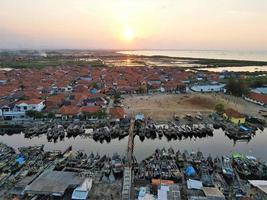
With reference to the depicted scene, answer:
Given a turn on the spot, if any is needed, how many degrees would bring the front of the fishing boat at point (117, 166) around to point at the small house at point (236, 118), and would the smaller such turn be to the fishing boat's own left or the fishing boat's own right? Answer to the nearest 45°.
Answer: approximately 45° to the fishing boat's own right

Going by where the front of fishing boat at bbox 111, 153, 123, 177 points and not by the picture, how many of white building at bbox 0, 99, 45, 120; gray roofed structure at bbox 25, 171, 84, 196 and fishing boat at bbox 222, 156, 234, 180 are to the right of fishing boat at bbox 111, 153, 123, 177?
1

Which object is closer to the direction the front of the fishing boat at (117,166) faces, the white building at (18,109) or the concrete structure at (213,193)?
the white building

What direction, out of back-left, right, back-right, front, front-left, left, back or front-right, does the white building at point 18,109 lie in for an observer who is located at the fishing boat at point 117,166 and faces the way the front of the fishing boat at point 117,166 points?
front-left

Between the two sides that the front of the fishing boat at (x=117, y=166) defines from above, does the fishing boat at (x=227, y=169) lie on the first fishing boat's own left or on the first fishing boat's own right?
on the first fishing boat's own right

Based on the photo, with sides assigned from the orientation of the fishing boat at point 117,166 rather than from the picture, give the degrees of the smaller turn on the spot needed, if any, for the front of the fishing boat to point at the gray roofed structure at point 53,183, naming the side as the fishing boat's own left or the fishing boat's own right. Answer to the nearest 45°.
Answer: approximately 135° to the fishing boat's own left

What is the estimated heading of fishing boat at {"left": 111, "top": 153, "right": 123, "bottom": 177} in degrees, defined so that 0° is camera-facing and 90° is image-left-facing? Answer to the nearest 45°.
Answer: approximately 180°

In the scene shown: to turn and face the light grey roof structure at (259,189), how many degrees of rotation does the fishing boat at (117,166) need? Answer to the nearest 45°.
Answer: approximately 90° to its right

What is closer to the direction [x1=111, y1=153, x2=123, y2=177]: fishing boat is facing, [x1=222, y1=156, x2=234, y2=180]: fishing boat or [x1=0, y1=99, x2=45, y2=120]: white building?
the white building
